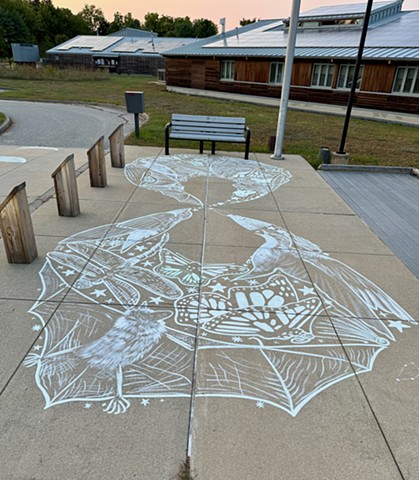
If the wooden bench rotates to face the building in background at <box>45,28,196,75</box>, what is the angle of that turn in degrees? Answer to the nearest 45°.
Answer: approximately 180°

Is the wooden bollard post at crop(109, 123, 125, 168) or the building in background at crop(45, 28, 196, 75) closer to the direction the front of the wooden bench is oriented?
the wooden bollard post

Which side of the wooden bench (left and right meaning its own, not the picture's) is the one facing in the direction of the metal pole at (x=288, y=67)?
left

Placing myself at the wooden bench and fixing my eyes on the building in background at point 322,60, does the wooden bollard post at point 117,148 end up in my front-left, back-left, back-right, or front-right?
back-left

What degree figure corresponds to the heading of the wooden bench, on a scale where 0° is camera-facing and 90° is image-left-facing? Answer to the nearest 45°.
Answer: approximately 0°

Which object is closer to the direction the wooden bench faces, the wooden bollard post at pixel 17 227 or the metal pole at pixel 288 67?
the wooden bollard post

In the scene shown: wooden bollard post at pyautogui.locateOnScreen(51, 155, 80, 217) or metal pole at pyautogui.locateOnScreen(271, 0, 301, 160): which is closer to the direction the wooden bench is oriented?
the wooden bollard post

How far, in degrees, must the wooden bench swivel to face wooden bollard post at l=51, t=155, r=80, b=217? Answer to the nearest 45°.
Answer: approximately 45° to its right

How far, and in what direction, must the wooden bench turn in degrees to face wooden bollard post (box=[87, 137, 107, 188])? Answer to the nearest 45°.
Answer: approximately 45° to its right

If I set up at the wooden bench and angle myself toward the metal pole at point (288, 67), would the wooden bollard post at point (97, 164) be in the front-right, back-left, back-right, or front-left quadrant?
back-right

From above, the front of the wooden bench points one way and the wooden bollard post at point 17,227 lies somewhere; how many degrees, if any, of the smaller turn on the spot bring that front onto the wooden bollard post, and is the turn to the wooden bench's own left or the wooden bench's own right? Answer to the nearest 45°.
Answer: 0° — it already faces it

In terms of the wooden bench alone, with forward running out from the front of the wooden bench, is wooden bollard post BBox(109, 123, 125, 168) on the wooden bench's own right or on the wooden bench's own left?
on the wooden bench's own right

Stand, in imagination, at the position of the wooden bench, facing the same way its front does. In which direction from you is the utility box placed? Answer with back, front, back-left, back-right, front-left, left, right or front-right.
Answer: back-right

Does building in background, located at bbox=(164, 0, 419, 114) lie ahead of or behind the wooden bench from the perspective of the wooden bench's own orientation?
behind

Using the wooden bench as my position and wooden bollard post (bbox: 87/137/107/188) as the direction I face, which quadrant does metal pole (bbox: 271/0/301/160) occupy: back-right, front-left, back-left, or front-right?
back-left
